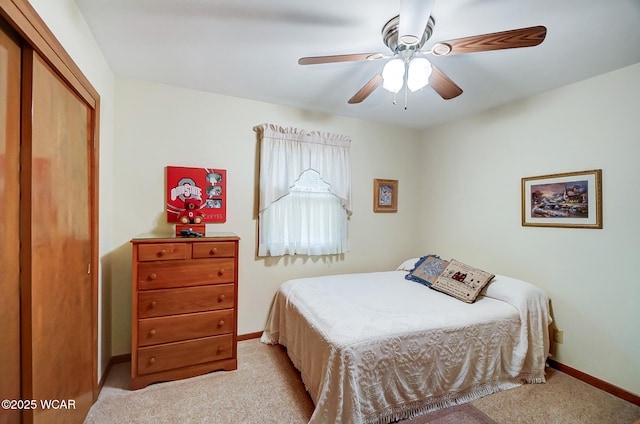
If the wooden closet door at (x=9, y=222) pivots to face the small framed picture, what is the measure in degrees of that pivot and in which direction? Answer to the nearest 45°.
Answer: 0° — it already faces it

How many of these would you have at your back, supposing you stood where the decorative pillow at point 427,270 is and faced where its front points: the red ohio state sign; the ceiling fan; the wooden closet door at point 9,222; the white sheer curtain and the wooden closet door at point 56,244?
0

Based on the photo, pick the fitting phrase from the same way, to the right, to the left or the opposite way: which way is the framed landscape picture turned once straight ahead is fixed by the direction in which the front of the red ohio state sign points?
to the right

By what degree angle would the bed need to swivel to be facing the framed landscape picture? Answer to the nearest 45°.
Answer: approximately 180°

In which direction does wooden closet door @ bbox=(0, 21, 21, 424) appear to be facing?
to the viewer's right

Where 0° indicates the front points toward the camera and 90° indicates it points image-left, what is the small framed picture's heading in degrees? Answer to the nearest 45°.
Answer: approximately 315°

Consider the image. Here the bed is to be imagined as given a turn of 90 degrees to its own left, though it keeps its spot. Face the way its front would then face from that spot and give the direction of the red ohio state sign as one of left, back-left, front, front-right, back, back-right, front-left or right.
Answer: back-right

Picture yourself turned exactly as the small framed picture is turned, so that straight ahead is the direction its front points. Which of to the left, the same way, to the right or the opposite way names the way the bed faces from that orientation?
to the right

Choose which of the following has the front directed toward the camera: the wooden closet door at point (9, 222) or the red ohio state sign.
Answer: the red ohio state sign

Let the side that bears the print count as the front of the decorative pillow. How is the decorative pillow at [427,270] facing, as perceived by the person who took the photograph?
facing the viewer and to the left of the viewer

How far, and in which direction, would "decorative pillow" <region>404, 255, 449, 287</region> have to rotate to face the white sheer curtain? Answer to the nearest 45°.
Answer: approximately 45° to its right

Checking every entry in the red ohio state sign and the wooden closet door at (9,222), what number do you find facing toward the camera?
1

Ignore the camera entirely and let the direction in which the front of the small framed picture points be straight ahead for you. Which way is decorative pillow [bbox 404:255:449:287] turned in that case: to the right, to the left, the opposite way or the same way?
to the right

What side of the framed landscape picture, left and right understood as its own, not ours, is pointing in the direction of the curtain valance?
front

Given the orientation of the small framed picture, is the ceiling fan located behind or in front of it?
in front

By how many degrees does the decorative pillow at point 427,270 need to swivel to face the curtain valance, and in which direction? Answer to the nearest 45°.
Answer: approximately 45° to its right

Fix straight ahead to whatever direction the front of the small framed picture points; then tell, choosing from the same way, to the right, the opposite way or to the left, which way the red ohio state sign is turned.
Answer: the same way

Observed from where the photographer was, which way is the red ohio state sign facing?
facing the viewer

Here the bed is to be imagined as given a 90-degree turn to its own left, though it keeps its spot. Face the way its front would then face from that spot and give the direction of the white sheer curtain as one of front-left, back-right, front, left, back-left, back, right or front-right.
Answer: back

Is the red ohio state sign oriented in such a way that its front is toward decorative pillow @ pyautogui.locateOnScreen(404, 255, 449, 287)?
no

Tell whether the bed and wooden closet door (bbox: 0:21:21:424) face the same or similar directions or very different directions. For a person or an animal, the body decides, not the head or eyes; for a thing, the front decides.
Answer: very different directions

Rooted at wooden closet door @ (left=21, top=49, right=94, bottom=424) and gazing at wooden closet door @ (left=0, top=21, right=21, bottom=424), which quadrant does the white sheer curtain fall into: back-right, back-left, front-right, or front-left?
back-left
